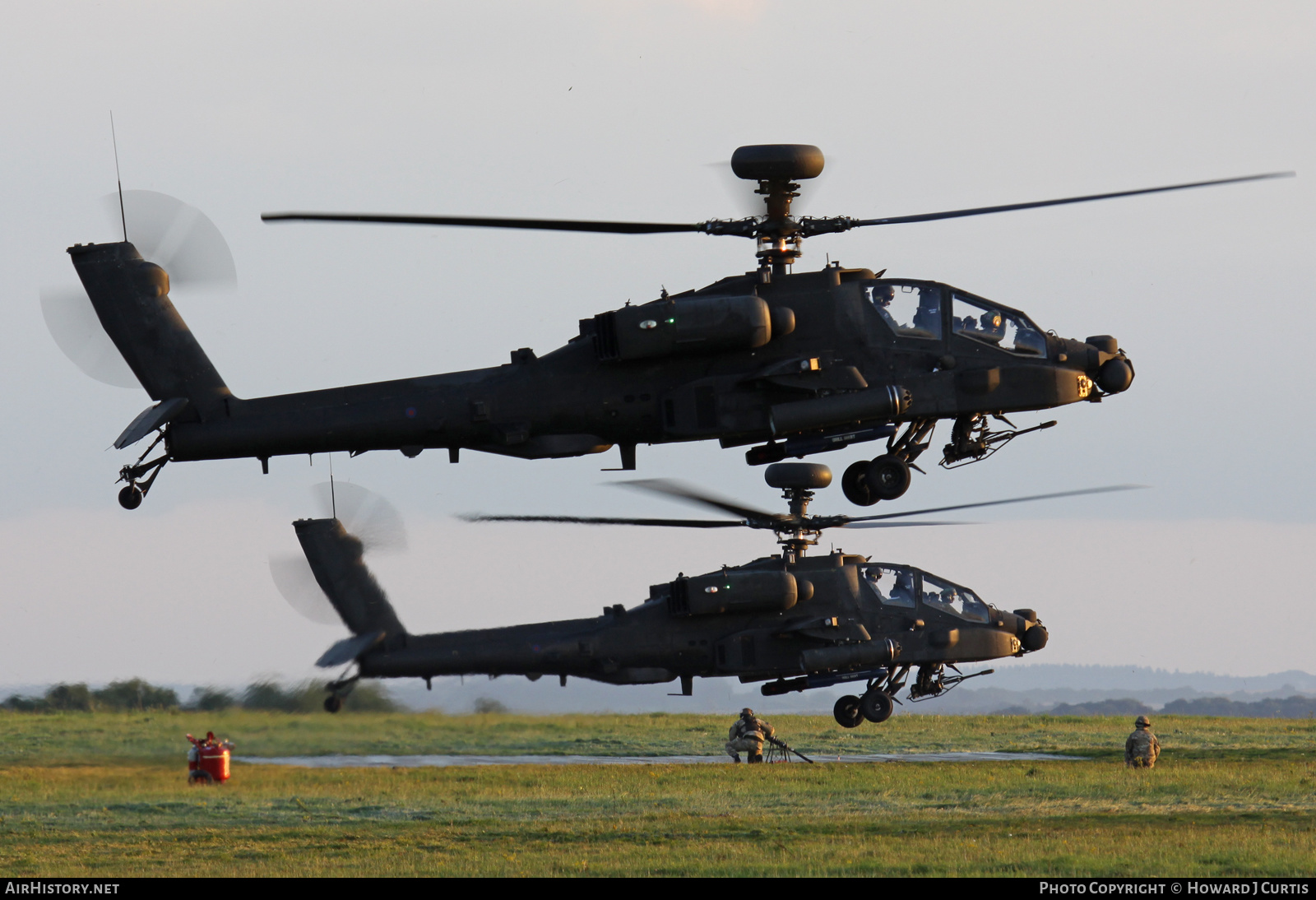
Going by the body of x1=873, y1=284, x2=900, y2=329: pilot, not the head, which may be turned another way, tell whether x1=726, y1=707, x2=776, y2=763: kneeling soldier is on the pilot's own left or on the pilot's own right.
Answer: on the pilot's own left

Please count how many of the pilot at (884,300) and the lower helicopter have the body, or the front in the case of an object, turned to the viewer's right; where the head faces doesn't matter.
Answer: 2

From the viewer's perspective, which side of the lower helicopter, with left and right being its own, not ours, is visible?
right

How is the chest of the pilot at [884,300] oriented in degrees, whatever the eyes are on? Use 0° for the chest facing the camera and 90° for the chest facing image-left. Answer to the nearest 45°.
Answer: approximately 270°

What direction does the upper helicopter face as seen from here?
to the viewer's right

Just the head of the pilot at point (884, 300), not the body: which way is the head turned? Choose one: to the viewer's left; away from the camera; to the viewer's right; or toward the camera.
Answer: to the viewer's right
